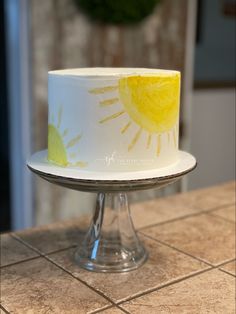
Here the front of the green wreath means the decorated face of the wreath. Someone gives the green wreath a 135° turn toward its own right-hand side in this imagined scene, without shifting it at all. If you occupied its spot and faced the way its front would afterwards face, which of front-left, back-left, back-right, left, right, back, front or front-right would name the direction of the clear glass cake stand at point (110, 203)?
back-left

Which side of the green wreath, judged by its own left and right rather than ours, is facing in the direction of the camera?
front

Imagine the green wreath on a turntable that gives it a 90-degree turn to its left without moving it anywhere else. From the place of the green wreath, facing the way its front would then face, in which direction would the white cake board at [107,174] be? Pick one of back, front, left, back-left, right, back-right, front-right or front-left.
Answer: right

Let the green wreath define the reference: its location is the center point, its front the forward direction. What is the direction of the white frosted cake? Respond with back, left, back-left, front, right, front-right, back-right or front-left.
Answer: front
